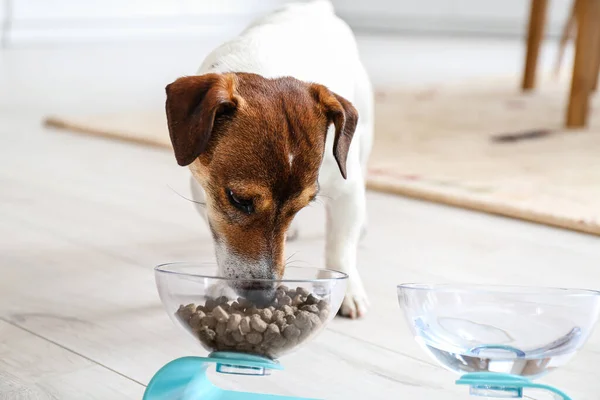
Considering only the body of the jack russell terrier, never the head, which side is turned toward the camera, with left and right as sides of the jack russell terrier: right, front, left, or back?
front

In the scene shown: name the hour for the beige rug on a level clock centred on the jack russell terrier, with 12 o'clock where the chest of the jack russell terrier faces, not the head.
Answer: The beige rug is roughly at 7 o'clock from the jack russell terrier.
